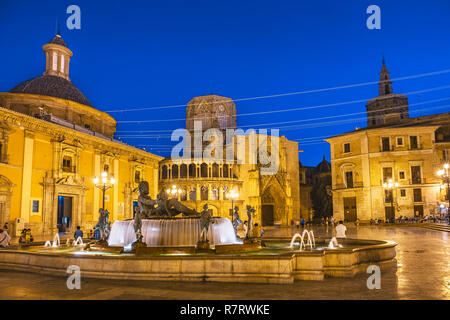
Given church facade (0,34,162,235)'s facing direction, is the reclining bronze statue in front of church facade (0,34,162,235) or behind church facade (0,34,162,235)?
in front

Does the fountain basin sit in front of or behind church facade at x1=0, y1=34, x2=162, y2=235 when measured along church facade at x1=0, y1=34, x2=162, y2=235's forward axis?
in front

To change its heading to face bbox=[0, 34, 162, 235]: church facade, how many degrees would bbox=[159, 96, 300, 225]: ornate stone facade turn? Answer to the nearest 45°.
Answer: approximately 45° to its right

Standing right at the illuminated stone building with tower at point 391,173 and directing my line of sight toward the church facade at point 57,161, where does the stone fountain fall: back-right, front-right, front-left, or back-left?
front-left

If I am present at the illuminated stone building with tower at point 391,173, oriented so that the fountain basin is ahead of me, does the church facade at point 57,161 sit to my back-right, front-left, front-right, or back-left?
front-right

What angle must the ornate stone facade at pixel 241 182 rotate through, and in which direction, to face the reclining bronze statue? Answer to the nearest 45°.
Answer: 0° — it already faces it

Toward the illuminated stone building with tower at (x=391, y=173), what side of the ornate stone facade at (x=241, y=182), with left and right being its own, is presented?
left

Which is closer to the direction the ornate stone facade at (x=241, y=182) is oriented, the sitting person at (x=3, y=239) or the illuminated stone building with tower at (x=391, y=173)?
the sitting person

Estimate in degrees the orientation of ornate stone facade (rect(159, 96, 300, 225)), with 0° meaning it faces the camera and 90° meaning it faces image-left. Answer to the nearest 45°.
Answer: approximately 0°

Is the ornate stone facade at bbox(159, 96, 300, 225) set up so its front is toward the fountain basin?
yes

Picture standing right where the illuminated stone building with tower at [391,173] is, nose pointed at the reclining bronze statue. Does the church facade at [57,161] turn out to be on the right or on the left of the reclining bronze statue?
right

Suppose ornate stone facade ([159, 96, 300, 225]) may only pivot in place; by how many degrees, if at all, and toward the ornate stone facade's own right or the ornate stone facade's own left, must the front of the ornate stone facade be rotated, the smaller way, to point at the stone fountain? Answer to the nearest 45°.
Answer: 0° — it already faces it
